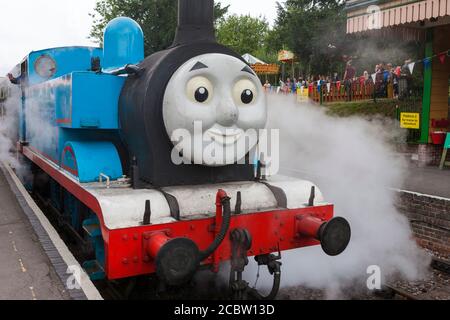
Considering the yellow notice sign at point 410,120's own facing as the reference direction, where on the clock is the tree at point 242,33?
The tree is roughly at 5 o'clock from the yellow notice sign.

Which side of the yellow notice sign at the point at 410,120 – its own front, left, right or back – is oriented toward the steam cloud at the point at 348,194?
front

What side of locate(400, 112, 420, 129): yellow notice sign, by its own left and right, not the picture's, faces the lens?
front

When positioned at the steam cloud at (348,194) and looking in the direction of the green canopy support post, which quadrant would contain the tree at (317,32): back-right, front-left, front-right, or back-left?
front-left

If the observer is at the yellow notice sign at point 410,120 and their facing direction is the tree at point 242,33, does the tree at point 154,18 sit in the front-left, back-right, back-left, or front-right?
front-left

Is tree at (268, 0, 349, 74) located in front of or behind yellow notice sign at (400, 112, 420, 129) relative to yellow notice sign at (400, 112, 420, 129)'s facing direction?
behind
